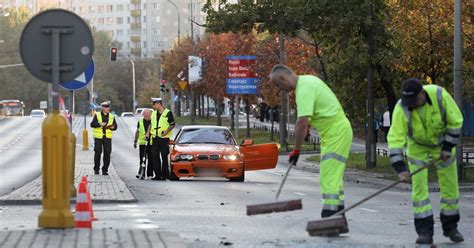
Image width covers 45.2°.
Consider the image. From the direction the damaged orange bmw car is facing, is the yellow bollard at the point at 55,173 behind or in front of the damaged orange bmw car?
in front

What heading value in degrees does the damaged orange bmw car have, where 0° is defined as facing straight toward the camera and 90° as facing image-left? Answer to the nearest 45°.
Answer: approximately 0°

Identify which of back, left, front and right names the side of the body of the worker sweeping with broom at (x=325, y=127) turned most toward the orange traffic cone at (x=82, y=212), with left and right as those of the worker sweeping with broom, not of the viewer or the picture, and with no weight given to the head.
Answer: front

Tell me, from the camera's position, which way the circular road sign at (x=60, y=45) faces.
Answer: facing away from the viewer

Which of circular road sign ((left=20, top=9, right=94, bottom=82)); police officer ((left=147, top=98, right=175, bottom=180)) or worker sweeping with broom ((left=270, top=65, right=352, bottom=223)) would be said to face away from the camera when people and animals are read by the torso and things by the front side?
the circular road sign

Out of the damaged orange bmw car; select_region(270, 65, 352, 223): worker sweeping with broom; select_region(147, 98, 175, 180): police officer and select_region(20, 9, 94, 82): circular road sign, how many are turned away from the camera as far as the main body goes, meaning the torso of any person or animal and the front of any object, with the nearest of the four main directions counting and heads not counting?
1

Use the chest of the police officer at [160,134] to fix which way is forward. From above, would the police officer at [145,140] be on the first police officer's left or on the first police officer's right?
on the first police officer's right

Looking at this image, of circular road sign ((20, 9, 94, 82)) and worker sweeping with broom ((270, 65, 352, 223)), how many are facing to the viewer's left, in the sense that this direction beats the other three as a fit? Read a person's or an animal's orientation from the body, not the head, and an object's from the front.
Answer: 1

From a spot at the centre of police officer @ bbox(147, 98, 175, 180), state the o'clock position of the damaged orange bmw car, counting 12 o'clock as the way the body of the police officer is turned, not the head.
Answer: The damaged orange bmw car is roughly at 8 o'clock from the police officer.

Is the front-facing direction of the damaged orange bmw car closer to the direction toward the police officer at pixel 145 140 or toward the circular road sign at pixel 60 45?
the circular road sign

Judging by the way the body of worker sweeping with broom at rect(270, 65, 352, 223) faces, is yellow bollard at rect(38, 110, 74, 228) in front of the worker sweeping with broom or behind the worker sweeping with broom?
in front
